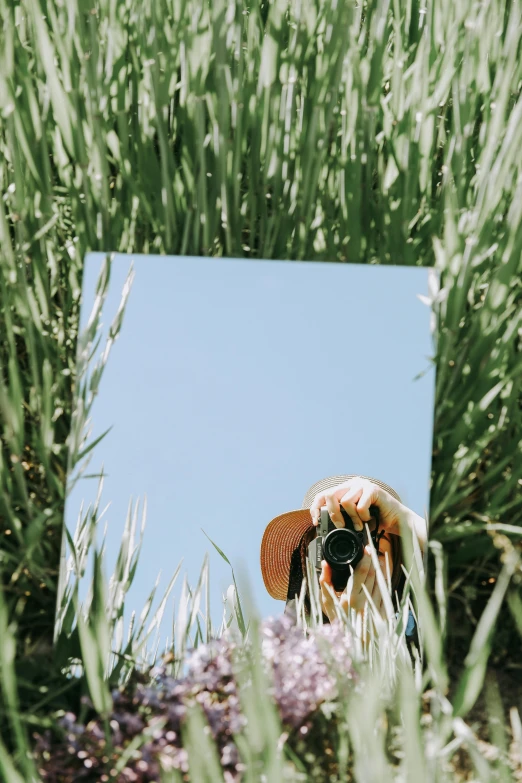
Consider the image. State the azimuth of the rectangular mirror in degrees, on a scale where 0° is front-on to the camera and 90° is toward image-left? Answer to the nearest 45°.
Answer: approximately 0°
